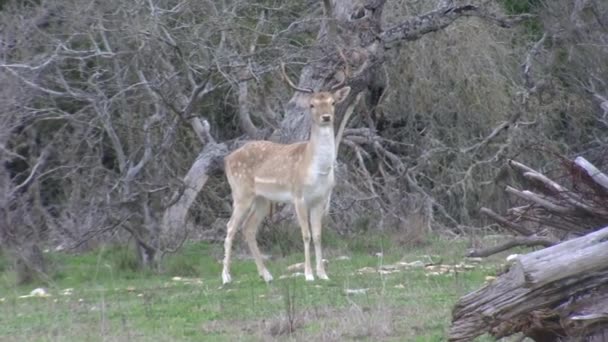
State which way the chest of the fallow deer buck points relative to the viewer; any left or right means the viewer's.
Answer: facing the viewer and to the right of the viewer

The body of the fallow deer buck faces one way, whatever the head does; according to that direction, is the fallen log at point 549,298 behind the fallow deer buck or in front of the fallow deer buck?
in front

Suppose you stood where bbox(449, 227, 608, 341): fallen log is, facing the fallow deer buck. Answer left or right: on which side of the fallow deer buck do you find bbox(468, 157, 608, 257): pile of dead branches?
right

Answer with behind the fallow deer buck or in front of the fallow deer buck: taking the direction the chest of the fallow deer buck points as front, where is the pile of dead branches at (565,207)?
in front
